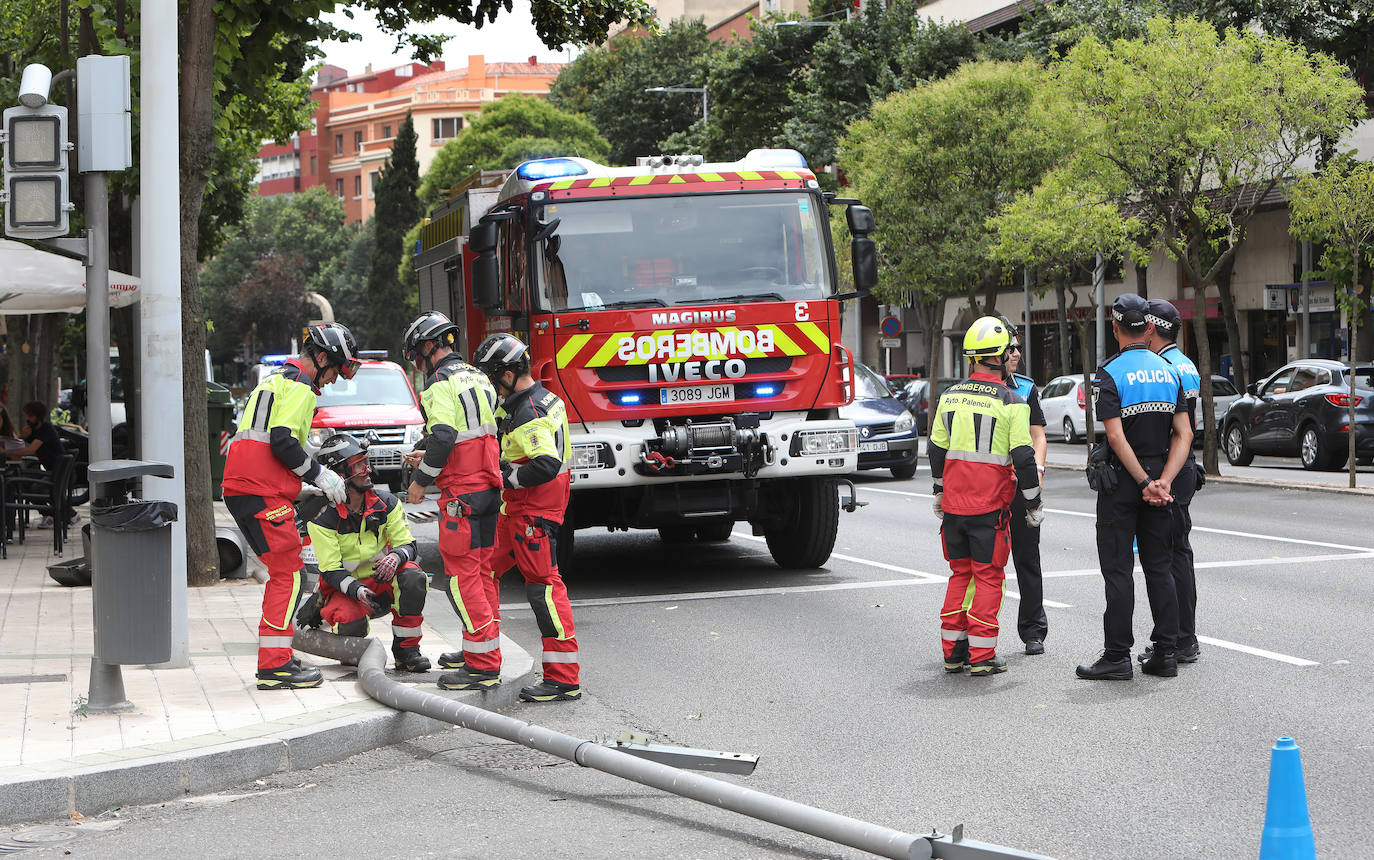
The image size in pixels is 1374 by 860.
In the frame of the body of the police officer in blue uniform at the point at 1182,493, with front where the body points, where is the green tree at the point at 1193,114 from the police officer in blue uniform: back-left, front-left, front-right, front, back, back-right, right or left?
front-right

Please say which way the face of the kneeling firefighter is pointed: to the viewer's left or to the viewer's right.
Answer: to the viewer's right

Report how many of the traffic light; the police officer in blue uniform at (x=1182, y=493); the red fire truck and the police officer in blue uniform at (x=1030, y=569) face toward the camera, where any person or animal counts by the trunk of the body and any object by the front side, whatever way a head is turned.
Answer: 3

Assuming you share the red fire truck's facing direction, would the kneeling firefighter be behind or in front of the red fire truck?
in front

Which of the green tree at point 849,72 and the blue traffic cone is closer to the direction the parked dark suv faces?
the green tree

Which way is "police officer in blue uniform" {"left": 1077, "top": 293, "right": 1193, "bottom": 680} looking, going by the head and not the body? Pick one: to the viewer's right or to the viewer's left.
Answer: to the viewer's left

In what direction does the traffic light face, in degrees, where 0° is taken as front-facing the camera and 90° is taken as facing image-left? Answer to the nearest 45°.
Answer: approximately 0°

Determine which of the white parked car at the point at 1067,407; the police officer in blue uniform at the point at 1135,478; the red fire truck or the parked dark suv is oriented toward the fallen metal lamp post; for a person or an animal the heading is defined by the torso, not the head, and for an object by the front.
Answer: the red fire truck

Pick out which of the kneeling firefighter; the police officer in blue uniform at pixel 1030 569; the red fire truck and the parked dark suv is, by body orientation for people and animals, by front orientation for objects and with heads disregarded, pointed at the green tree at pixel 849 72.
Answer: the parked dark suv

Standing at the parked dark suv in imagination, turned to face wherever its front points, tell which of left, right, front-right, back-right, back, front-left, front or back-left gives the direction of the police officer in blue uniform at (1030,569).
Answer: back-left

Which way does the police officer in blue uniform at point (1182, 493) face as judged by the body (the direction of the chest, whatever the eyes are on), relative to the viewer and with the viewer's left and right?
facing away from the viewer and to the left of the viewer
